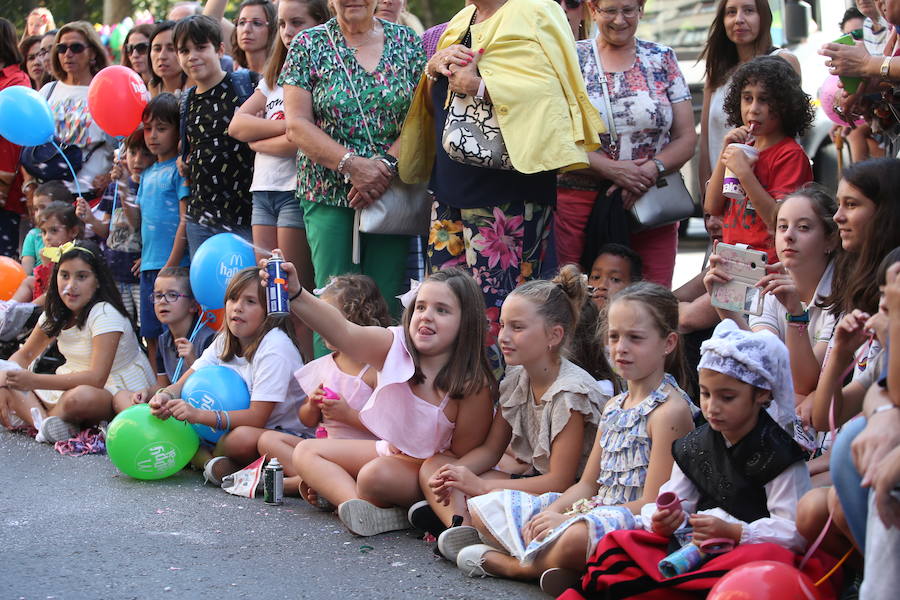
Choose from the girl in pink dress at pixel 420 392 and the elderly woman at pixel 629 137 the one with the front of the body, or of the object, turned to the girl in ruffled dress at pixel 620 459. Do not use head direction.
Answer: the elderly woman

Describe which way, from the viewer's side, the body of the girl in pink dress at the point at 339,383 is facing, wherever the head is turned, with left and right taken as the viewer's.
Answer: facing the viewer and to the left of the viewer

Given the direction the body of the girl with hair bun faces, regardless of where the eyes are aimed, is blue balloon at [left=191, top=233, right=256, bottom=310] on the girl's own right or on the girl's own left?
on the girl's own right

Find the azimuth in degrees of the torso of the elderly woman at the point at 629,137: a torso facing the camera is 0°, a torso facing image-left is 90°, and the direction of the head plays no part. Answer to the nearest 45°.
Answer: approximately 0°

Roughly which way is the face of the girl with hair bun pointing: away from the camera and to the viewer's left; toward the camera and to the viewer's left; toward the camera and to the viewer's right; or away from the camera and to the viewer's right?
toward the camera and to the viewer's left

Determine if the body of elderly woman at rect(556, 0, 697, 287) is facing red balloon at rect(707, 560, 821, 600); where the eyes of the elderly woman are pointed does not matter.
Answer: yes

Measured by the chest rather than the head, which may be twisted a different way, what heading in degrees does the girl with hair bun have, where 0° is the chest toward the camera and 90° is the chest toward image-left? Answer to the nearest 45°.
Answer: approximately 45°

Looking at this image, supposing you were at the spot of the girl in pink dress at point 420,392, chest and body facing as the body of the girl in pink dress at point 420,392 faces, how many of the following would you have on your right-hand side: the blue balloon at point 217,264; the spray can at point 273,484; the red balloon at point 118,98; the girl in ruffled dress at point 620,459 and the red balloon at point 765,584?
3

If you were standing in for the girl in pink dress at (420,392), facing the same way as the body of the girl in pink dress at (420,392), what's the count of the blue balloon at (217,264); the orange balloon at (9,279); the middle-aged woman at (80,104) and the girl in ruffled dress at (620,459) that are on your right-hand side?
3

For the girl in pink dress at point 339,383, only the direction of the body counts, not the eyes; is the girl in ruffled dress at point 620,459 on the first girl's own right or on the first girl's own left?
on the first girl's own left

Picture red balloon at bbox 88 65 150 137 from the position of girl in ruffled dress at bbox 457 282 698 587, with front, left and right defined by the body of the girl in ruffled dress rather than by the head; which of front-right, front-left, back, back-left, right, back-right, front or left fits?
right

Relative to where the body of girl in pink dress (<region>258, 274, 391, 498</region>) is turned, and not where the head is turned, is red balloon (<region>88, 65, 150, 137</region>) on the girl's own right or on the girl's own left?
on the girl's own right

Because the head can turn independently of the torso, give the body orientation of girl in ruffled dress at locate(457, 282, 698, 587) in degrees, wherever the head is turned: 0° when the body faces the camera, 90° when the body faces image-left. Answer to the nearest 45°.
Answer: approximately 45°
